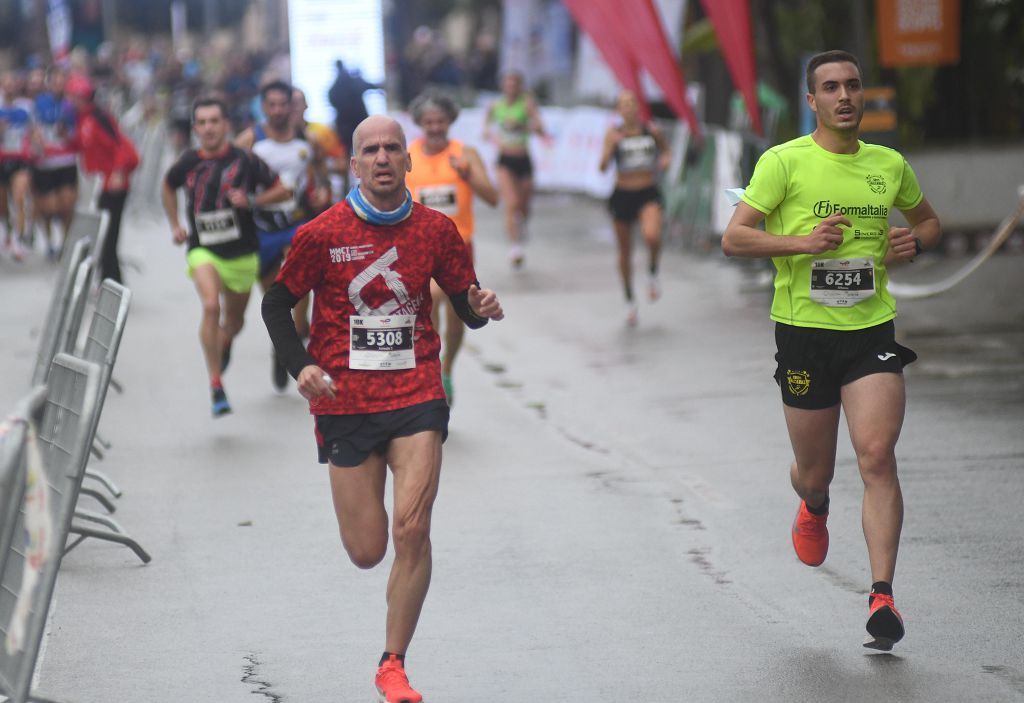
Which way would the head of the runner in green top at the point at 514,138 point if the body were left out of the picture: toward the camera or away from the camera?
toward the camera

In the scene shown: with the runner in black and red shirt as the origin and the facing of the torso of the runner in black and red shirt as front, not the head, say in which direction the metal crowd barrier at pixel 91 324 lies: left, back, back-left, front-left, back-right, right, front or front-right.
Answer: front

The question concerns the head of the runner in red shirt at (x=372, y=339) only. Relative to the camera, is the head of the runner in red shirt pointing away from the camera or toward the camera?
toward the camera

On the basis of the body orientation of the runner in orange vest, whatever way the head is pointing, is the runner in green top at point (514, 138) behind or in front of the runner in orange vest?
behind

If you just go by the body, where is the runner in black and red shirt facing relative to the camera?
toward the camera

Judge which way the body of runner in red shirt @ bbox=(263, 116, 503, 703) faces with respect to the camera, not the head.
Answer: toward the camera

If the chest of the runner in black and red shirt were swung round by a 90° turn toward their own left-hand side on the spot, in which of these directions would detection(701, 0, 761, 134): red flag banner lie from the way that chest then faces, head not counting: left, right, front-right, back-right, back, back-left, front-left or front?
front-left

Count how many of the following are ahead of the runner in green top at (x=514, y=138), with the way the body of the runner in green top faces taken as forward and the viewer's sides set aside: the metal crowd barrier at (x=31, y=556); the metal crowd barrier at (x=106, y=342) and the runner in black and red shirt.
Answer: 3

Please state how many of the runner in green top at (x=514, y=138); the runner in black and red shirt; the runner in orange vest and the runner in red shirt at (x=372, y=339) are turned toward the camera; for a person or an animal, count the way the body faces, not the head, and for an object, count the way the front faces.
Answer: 4

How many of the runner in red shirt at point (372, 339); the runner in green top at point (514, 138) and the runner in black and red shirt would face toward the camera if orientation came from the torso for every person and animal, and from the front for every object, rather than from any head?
3

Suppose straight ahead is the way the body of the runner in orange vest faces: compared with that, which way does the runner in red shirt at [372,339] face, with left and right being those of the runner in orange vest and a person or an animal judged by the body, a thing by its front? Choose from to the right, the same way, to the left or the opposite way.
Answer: the same way

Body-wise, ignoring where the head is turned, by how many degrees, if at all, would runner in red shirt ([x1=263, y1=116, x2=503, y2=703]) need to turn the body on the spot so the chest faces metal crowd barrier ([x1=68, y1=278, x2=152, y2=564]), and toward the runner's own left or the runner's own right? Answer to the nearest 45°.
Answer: approximately 135° to the runner's own right

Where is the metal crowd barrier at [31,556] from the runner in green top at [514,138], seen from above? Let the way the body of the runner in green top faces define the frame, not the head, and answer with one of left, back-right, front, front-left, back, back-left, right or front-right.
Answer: front

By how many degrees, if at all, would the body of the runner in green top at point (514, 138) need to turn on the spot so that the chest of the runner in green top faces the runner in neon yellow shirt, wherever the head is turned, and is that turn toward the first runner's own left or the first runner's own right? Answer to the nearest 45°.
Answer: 0° — they already face them

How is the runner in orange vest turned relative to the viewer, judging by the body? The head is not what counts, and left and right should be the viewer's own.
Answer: facing the viewer

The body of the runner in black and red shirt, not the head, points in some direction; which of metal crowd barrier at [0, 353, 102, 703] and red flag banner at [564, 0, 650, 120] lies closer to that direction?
the metal crowd barrier

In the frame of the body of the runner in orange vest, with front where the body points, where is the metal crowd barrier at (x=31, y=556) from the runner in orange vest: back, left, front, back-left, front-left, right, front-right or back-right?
front

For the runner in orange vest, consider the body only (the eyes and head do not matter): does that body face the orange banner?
no
